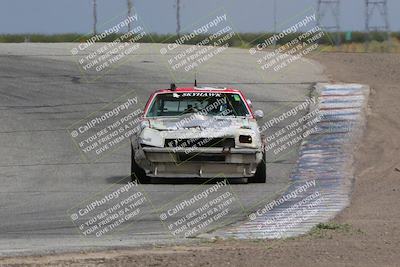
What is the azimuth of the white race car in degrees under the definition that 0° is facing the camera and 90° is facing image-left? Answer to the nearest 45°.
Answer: approximately 0°
